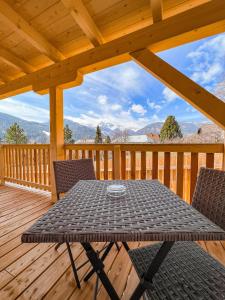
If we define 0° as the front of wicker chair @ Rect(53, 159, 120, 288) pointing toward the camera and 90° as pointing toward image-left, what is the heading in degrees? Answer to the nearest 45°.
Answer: approximately 315°

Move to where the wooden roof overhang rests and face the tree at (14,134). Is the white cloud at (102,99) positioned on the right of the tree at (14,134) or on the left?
right

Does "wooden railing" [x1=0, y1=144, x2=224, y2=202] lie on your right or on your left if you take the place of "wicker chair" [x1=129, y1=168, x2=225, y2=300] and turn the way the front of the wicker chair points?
on your right

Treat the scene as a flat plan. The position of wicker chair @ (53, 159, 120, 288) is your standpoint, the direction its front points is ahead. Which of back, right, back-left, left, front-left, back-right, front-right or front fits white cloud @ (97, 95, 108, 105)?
back-left

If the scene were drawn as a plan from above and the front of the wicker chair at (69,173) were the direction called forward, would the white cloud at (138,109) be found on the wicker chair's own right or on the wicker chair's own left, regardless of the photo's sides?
on the wicker chair's own left

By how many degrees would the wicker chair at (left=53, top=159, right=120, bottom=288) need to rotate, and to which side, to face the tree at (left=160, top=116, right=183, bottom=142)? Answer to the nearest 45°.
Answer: approximately 90° to its left

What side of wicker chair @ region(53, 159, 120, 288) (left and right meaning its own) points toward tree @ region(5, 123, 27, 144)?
back

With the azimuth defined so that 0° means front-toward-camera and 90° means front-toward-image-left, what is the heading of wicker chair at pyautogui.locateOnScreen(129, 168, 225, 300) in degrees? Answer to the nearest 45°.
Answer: approximately 45°

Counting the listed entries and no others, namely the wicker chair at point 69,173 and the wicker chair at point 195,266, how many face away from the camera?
0

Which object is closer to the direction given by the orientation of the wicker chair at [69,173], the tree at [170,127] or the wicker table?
the wicker table

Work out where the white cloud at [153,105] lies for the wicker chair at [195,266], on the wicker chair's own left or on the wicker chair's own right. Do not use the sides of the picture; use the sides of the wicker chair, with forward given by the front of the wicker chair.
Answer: on the wicker chair's own right
